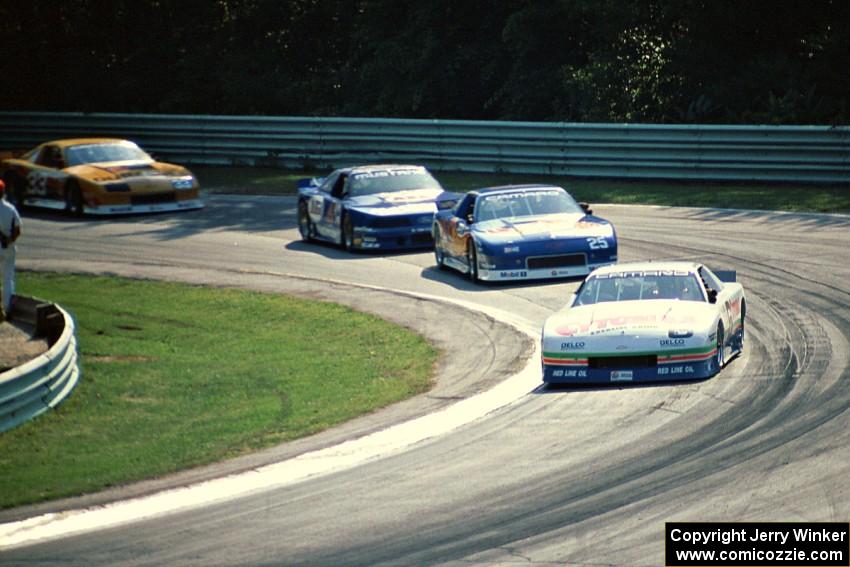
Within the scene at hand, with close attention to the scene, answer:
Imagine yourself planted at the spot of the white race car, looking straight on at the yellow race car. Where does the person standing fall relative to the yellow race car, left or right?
left

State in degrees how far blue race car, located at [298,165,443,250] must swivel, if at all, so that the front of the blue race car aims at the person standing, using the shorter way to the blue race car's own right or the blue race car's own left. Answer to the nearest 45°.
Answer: approximately 90° to the blue race car's own right

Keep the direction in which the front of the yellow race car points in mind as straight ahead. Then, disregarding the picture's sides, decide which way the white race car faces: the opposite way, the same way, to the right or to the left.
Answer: to the right

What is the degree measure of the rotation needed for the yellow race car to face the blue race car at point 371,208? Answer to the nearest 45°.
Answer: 0° — it already faces it

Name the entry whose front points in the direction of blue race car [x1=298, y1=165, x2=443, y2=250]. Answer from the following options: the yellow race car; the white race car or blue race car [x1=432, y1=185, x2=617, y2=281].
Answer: the yellow race car

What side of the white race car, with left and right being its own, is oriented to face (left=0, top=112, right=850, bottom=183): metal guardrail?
back

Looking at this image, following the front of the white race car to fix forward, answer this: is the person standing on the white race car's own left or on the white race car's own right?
on the white race car's own right

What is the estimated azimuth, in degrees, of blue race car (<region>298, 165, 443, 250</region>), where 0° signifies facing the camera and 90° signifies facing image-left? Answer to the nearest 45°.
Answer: approximately 315°

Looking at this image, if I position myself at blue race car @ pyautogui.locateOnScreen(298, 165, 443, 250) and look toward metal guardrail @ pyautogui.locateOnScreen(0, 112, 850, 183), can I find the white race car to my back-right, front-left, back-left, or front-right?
back-right

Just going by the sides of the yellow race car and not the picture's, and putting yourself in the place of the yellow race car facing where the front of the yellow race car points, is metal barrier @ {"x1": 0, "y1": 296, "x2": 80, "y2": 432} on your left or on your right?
on your right

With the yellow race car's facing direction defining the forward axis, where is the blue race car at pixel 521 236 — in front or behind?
in front

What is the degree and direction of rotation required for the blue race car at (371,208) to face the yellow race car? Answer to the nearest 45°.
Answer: approximately 180°

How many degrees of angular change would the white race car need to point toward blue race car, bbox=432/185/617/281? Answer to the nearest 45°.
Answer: approximately 180°
